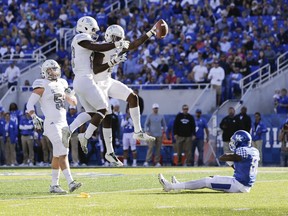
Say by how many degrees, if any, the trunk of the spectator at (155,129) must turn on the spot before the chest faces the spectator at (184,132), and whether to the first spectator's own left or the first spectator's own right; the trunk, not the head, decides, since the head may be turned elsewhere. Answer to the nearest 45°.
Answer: approximately 90° to the first spectator's own left

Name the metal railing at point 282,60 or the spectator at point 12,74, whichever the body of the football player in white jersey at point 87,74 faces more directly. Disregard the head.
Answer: the metal railing

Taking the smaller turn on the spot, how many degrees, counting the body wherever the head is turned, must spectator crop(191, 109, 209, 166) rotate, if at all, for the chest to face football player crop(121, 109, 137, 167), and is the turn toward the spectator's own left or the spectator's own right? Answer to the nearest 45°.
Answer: approximately 45° to the spectator's own right

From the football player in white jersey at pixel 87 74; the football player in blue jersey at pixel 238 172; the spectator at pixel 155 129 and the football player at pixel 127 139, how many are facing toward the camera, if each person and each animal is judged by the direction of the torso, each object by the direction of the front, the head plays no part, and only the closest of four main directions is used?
2

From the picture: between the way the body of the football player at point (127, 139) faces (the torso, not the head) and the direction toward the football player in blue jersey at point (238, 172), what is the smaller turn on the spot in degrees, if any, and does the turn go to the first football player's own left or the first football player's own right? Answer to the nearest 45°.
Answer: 0° — they already face them

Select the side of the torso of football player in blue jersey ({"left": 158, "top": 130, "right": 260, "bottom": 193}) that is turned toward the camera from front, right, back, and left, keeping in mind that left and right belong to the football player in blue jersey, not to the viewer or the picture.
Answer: left

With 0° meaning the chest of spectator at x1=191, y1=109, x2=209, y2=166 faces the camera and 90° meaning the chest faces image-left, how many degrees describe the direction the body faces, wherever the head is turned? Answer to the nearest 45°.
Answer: approximately 45°

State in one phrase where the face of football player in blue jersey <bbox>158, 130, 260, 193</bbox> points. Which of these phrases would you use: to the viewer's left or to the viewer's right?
to the viewer's left

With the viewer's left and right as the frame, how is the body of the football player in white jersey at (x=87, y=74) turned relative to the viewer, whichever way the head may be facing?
facing to the right of the viewer
